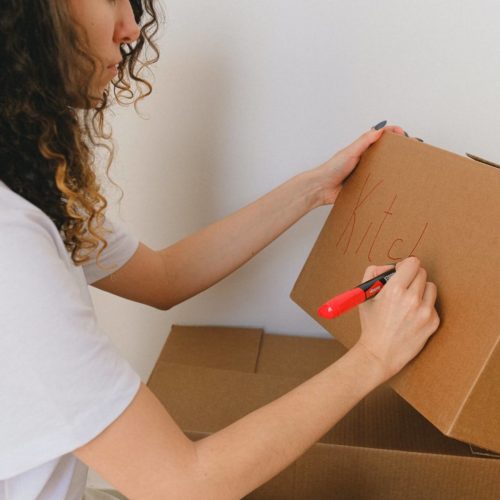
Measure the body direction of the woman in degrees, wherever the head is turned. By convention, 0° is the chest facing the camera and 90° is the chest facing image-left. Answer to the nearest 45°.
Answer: approximately 270°

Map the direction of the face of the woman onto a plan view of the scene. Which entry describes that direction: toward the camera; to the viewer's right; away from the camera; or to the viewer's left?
to the viewer's right
